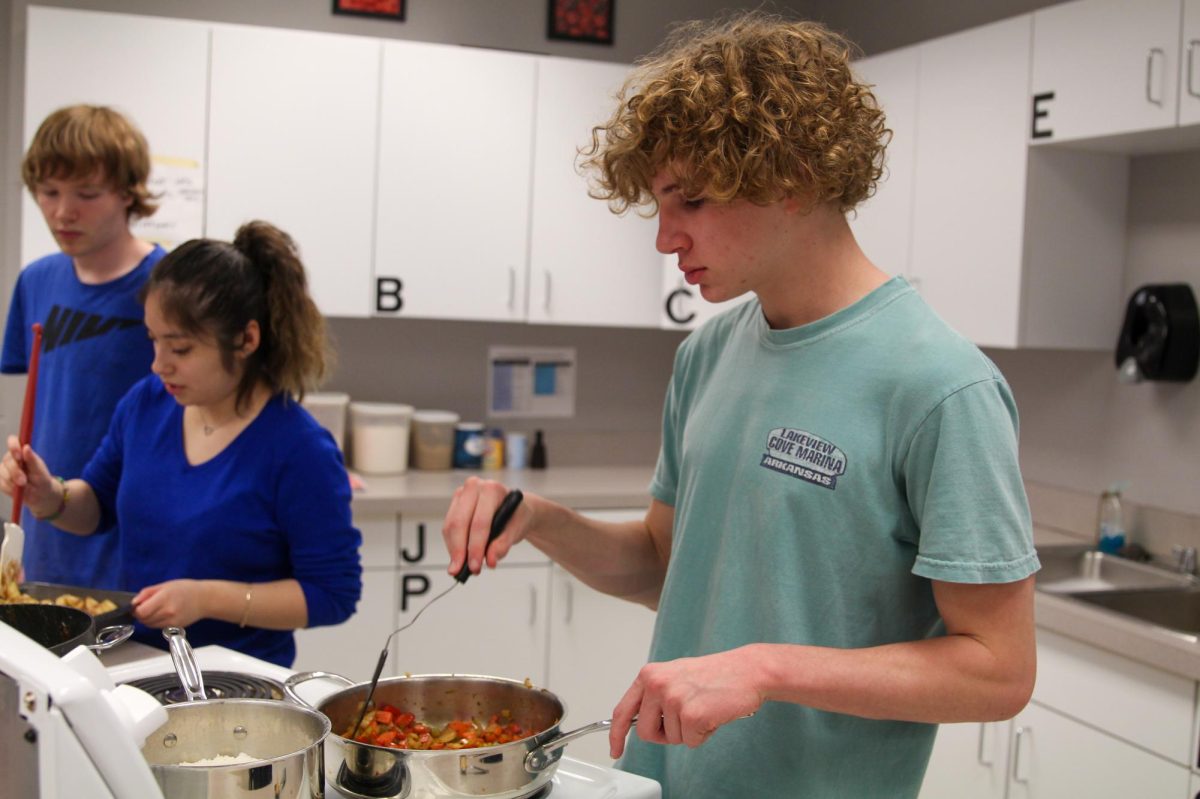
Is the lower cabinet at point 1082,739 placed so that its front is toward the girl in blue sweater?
yes

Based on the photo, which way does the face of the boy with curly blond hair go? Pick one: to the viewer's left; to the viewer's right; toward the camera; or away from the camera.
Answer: to the viewer's left

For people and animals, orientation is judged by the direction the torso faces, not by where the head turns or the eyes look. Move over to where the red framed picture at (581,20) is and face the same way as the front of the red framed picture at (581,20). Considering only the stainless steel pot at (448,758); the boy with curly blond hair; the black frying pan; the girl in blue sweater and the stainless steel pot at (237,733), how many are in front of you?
5

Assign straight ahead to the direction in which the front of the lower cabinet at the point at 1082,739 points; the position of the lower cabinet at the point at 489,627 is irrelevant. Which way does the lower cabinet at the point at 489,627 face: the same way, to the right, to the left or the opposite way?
to the left

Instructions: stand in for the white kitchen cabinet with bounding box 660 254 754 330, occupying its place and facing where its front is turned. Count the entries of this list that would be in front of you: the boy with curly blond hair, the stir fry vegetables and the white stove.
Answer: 3

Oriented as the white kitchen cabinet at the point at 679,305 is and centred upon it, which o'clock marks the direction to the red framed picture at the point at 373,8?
The red framed picture is roughly at 3 o'clock from the white kitchen cabinet.

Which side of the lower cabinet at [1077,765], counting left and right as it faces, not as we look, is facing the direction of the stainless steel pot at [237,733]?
front

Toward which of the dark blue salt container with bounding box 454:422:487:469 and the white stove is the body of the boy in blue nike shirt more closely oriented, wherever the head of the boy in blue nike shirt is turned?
the white stove

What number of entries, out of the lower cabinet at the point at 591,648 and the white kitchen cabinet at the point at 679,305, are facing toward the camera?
2
